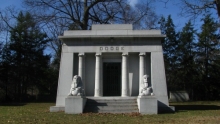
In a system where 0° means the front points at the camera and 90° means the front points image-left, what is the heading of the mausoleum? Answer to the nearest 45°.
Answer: approximately 0°

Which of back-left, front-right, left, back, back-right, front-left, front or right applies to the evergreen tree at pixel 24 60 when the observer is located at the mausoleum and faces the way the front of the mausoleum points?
back-right

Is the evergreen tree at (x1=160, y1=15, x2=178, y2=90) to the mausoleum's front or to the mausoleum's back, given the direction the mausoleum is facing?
to the back

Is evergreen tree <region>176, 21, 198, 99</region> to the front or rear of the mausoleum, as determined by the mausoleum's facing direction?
to the rear
